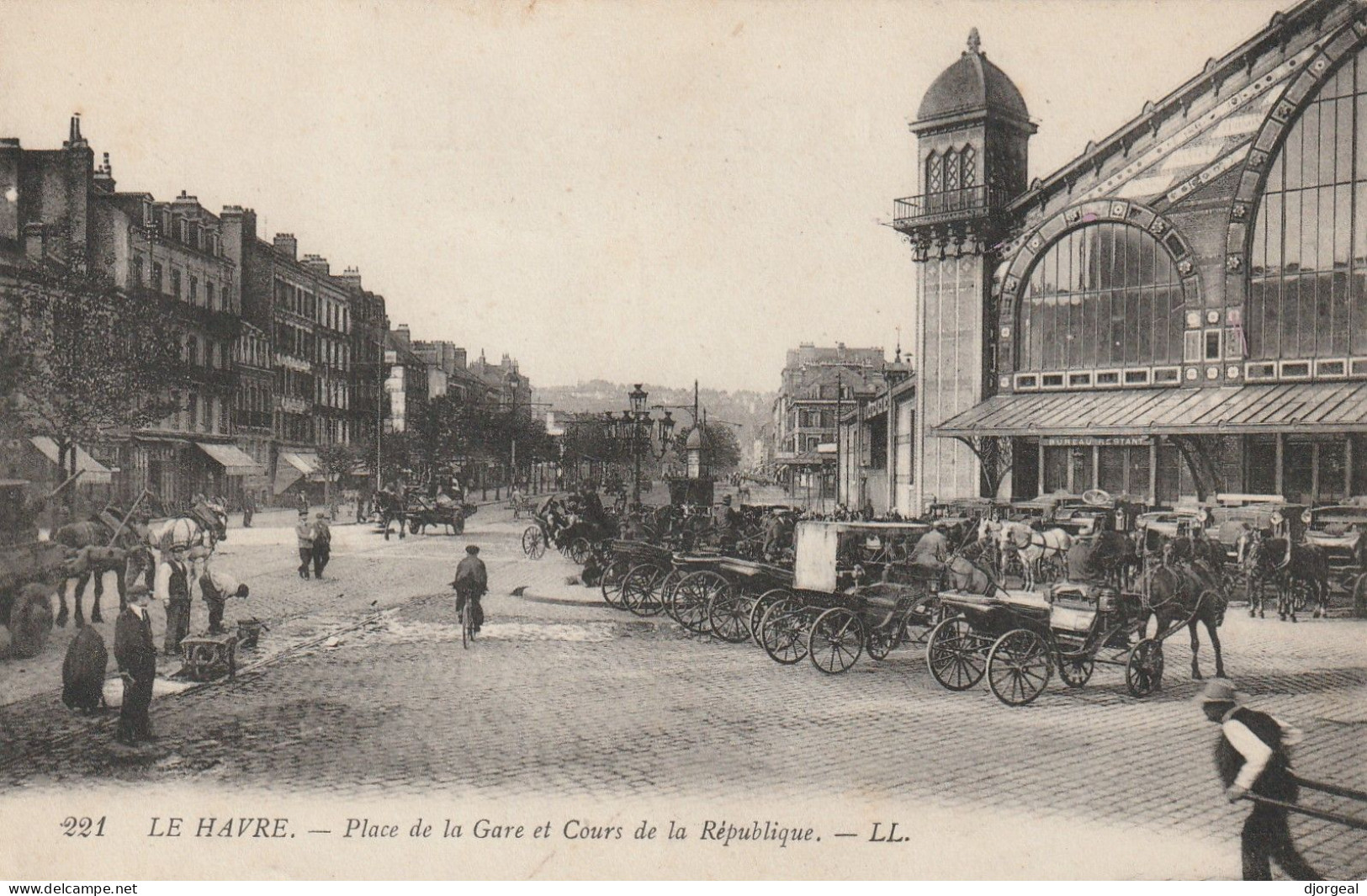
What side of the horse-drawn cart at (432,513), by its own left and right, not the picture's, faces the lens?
left

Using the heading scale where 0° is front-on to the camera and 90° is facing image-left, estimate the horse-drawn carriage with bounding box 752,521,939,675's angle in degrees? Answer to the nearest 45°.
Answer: approximately 225°

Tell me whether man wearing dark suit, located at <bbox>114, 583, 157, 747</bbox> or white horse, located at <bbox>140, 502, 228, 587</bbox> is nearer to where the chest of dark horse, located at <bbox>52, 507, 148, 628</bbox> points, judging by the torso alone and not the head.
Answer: the white horse

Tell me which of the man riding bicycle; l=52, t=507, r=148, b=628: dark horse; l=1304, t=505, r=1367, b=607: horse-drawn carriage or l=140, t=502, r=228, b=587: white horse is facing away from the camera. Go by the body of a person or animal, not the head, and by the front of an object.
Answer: the man riding bicycle

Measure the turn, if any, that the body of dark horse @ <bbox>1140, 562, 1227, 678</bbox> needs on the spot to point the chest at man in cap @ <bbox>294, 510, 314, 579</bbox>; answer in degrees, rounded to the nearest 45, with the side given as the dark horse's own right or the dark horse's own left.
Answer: approximately 135° to the dark horse's own left

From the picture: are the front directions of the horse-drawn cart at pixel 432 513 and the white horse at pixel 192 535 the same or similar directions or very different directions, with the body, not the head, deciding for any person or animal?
very different directions

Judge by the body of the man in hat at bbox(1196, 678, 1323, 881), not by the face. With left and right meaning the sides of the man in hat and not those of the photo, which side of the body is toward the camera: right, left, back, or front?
left

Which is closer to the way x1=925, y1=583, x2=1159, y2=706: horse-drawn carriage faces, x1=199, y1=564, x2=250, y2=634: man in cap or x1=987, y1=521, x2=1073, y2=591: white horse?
the white horse

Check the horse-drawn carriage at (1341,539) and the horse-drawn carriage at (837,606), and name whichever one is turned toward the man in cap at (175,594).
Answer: the horse-drawn carriage at (1341,539)

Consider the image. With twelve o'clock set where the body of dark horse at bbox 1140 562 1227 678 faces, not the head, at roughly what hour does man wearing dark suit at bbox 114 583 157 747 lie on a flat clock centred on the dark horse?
The man wearing dark suit is roughly at 6 o'clock from the dark horse.

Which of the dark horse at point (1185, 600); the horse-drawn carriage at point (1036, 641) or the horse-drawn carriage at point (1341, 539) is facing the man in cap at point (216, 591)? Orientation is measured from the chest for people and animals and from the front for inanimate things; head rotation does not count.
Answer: the horse-drawn carriage at point (1341, 539)

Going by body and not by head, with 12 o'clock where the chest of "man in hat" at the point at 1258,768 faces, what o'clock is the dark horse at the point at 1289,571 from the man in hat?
The dark horse is roughly at 3 o'clock from the man in hat.

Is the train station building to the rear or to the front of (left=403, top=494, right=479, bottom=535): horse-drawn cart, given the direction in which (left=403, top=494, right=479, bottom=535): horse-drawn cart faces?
to the rear
